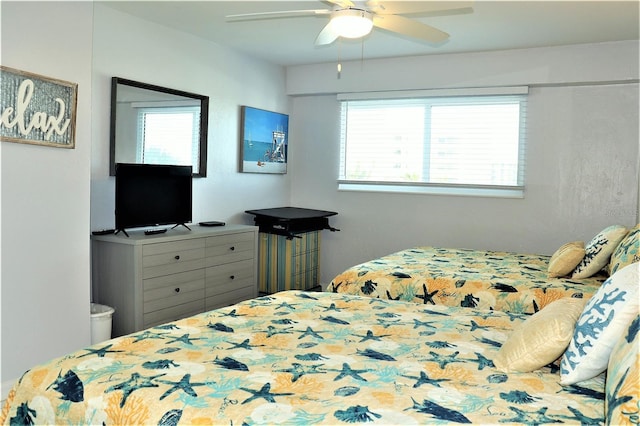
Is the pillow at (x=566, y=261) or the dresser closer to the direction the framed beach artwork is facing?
the pillow

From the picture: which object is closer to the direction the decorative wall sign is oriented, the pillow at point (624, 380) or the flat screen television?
the pillow

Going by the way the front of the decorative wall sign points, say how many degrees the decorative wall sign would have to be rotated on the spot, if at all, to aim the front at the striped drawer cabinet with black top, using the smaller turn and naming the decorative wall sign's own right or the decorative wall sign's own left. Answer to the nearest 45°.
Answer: approximately 90° to the decorative wall sign's own left
